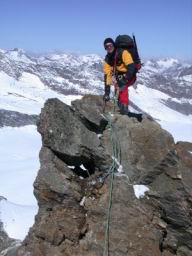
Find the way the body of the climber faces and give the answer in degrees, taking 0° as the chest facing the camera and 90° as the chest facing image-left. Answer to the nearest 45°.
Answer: approximately 45°
